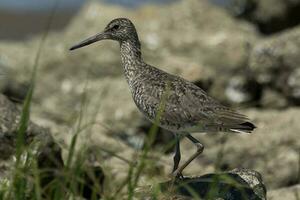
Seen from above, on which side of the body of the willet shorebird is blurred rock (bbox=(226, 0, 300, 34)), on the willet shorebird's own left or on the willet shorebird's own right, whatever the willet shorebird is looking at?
on the willet shorebird's own right

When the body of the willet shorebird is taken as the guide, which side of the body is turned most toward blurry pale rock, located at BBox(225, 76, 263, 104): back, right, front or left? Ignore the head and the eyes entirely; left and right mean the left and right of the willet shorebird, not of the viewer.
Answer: right

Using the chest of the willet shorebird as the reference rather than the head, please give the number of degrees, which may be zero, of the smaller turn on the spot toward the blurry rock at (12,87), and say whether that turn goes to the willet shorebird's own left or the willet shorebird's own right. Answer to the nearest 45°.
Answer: approximately 45° to the willet shorebird's own right

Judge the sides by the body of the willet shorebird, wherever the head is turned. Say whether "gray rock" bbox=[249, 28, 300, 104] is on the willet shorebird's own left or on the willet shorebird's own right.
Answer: on the willet shorebird's own right

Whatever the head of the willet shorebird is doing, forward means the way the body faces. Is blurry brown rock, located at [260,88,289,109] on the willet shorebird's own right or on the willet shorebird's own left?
on the willet shorebird's own right

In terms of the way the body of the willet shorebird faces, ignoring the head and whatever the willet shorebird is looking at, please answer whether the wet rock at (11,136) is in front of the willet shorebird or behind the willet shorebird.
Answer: in front

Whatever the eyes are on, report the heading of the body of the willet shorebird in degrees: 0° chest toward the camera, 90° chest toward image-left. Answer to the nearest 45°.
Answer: approximately 90°
